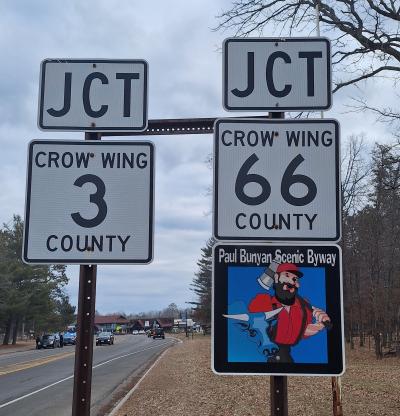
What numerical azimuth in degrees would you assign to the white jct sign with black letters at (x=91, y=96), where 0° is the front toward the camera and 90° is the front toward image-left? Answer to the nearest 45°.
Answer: approximately 0°

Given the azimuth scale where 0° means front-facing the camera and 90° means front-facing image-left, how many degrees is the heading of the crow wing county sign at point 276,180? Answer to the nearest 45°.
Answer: approximately 0°

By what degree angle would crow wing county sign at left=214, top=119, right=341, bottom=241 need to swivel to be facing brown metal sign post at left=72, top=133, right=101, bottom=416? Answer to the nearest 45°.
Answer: approximately 90° to its right

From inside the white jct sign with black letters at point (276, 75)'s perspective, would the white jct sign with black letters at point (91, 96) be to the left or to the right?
on its right

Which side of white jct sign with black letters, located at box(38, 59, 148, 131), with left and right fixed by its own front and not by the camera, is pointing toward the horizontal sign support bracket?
left
